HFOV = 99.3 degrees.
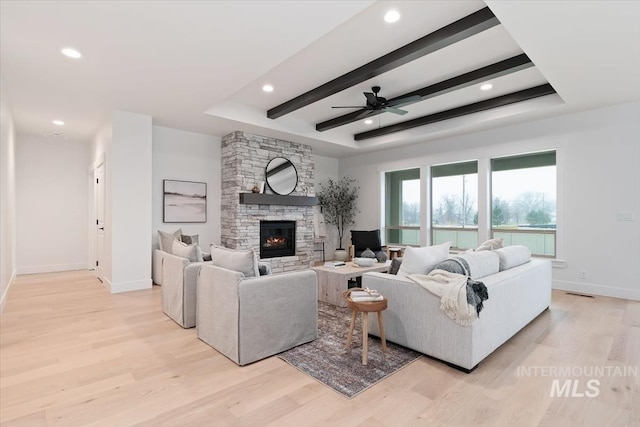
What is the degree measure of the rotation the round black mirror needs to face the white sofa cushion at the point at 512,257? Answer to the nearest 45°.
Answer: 0° — it already faces it

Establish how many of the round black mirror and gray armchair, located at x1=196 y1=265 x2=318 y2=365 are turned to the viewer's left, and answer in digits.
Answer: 0

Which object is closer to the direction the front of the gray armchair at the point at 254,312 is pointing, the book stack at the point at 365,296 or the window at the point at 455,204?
the window

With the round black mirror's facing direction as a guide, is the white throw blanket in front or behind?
in front

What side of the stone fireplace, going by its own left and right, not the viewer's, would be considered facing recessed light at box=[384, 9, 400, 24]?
front

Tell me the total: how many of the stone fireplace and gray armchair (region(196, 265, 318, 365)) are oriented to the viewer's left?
0

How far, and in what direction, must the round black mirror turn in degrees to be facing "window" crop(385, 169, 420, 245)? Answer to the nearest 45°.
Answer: approximately 45° to its left

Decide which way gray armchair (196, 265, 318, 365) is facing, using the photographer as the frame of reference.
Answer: facing away from the viewer and to the right of the viewer

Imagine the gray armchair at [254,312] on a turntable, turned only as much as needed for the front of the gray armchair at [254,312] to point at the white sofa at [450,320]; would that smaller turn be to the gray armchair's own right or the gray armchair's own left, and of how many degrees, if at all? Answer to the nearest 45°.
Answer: approximately 45° to the gray armchair's own right

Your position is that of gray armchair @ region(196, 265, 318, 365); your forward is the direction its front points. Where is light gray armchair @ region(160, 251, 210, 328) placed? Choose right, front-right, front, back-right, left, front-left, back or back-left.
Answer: left

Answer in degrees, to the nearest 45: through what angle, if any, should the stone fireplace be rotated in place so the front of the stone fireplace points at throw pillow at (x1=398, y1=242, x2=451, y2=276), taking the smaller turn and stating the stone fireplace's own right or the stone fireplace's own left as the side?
0° — it already faces it

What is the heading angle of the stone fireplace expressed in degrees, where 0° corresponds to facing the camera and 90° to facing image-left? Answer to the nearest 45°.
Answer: approximately 315°

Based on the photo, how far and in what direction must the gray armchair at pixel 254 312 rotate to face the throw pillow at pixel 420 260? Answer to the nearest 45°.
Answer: approximately 45° to its right

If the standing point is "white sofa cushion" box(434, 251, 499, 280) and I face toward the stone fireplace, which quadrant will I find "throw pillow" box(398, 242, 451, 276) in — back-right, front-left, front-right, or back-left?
front-left

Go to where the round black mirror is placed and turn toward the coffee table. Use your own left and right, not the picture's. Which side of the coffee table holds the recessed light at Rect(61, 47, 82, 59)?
right

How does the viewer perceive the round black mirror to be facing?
facing the viewer and to the right of the viewer
